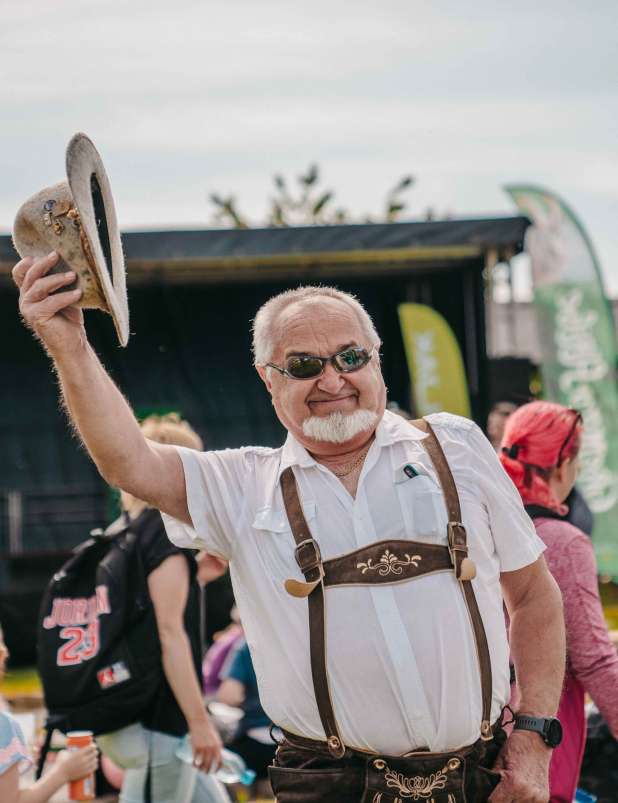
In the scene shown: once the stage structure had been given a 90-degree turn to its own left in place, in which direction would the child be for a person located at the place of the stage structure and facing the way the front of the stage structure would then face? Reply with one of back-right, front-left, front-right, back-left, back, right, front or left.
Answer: right

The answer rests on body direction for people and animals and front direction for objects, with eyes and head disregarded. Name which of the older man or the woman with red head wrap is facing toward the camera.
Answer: the older man

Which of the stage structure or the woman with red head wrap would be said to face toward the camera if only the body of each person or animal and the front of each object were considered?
the stage structure

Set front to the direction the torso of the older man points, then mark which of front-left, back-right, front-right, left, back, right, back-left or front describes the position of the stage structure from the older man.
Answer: back

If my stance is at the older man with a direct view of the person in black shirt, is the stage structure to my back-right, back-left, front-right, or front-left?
front-right

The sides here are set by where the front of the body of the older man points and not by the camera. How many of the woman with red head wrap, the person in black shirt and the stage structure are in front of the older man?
0

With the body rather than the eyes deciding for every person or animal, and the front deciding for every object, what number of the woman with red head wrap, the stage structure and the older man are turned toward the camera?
2

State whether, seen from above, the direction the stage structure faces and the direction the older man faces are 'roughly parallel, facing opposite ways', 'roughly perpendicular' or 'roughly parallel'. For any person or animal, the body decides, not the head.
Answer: roughly parallel

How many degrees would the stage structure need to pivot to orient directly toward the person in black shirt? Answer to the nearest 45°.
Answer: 0° — it already faces them

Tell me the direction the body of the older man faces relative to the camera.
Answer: toward the camera
